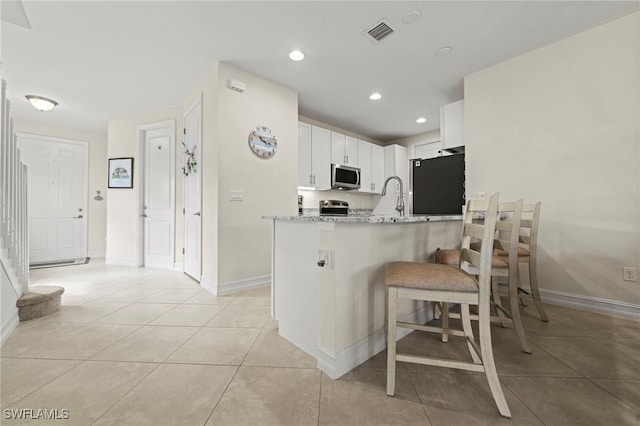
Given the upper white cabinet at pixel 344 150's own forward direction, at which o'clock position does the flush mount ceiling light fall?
The flush mount ceiling light is roughly at 4 o'clock from the upper white cabinet.

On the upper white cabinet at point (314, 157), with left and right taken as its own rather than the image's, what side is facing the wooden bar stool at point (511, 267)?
front

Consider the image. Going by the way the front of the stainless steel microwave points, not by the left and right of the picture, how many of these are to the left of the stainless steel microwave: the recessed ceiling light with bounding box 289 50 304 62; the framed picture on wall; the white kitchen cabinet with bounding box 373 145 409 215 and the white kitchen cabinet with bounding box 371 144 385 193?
2

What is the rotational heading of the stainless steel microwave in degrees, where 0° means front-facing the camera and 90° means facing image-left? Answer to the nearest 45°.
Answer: approximately 315°

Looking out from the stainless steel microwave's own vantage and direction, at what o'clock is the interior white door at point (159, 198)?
The interior white door is roughly at 4 o'clock from the stainless steel microwave.

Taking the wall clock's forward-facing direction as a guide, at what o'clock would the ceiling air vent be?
The ceiling air vent is roughly at 12 o'clock from the wall clock.

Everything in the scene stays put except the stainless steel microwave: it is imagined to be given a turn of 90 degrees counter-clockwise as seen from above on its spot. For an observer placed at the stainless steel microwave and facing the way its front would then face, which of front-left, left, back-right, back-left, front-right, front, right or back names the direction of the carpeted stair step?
back

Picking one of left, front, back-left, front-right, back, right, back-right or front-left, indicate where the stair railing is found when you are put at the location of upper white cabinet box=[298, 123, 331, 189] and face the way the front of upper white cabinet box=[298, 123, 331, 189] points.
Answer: right

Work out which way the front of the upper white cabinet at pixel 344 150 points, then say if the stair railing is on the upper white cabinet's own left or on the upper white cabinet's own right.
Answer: on the upper white cabinet's own right

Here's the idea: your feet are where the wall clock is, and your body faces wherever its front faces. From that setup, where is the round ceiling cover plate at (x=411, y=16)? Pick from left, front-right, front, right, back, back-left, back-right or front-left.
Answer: front

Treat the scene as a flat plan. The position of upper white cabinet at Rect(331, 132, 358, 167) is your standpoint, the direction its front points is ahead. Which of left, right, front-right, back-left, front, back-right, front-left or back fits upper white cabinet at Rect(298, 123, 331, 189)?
right

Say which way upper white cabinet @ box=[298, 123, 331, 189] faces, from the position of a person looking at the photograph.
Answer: facing the viewer and to the right of the viewer

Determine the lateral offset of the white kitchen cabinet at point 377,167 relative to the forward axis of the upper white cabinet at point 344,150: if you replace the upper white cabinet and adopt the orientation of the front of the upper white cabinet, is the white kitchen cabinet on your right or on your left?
on your left

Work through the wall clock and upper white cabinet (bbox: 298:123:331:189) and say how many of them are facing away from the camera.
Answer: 0

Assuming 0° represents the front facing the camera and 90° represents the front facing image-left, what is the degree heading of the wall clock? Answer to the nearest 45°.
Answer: approximately 315°

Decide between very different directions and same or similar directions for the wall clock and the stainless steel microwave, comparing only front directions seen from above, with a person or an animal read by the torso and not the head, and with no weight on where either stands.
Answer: same or similar directions

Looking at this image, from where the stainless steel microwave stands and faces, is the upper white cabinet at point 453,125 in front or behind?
in front

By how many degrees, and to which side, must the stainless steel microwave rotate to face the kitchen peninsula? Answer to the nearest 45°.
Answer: approximately 45° to its right

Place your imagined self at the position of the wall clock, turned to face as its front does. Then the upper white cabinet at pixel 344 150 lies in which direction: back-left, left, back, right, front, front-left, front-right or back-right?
left

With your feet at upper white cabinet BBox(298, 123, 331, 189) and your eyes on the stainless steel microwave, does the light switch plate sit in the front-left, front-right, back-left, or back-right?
back-right

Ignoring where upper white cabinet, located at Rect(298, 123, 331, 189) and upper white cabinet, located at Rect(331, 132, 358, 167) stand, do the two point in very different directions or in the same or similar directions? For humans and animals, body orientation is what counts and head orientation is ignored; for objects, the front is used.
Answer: same or similar directions
